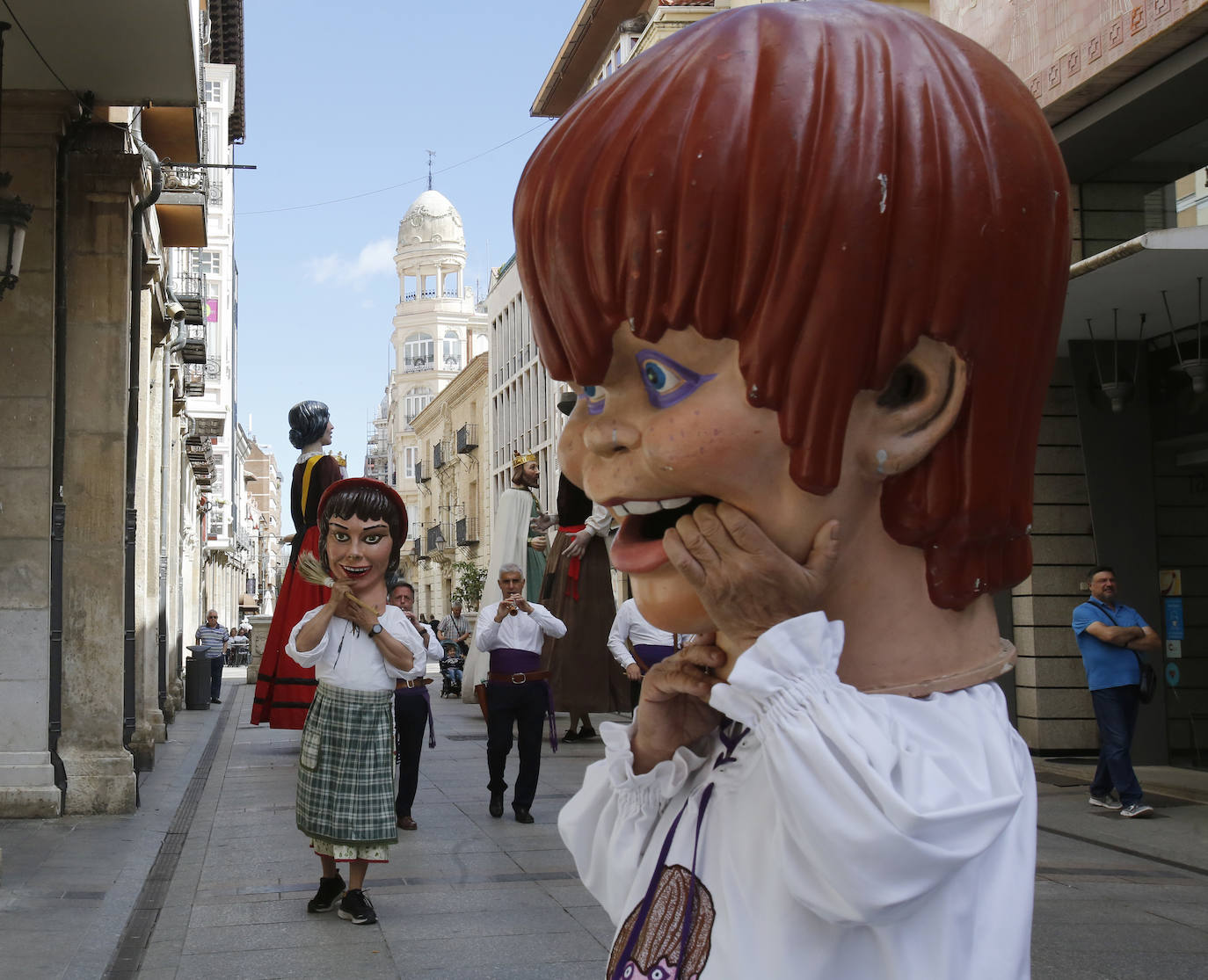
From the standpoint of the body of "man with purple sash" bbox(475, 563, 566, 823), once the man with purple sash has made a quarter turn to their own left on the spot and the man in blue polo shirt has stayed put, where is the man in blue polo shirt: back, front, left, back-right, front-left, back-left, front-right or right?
front

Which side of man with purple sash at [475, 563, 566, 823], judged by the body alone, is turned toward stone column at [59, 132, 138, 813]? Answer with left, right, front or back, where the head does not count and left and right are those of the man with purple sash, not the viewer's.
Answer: right

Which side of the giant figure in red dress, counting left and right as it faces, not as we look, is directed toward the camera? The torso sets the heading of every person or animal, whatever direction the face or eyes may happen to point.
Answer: right

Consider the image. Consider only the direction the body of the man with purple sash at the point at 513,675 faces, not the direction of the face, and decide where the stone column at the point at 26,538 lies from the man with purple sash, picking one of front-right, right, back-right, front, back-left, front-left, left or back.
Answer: right

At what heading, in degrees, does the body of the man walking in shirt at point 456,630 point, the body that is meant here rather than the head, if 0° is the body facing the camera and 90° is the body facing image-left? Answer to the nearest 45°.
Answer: approximately 0°

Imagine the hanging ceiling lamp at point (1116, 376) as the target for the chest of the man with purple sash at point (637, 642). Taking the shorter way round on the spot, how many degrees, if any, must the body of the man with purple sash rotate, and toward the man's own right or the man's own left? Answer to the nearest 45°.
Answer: approximately 45° to the man's own left

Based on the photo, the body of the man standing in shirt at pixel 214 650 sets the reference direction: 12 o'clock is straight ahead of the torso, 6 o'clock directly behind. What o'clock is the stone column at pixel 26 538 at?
The stone column is roughly at 12 o'clock from the man standing in shirt.

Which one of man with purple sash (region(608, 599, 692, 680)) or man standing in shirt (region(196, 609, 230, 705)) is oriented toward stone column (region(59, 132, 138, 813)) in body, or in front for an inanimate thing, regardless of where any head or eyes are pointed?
the man standing in shirt

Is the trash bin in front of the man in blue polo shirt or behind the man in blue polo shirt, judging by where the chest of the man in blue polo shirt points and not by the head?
behind
